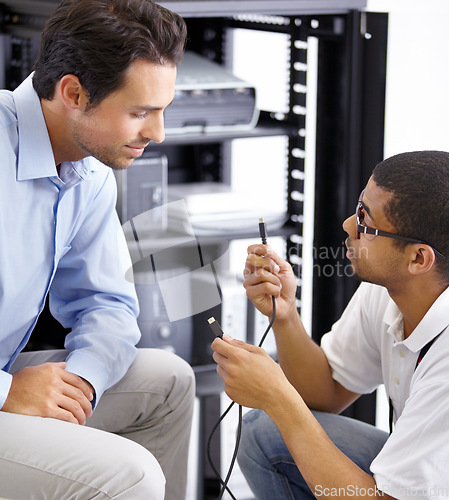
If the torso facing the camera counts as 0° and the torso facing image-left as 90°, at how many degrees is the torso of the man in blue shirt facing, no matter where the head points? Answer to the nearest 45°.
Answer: approximately 315°

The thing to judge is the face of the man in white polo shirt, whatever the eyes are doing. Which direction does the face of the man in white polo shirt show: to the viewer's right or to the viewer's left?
to the viewer's left
